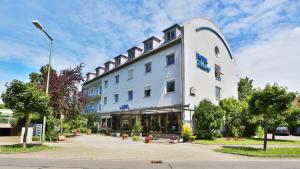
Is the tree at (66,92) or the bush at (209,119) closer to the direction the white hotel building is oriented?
the tree

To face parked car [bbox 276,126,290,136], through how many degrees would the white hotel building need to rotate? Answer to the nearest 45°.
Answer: approximately 180°

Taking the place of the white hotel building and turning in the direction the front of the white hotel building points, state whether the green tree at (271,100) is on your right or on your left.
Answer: on your left

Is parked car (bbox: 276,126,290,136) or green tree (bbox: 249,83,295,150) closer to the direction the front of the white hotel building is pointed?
the green tree

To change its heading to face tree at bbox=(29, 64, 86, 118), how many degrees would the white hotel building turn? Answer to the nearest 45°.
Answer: approximately 45° to its right

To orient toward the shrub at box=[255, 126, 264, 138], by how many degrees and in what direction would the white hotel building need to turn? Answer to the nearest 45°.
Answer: approximately 135° to its left

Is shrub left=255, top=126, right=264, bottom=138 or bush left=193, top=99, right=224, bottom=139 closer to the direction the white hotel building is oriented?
the bush

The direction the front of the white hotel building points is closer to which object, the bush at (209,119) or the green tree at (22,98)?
the green tree

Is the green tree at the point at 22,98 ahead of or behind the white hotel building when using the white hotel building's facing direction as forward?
ahead

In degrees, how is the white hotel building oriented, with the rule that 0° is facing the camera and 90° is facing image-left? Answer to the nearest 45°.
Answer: approximately 45°
